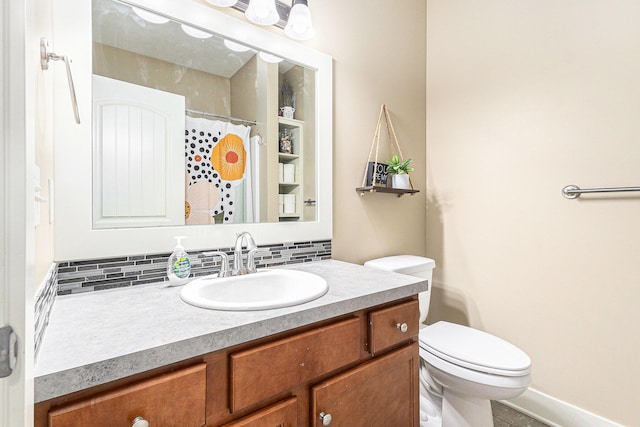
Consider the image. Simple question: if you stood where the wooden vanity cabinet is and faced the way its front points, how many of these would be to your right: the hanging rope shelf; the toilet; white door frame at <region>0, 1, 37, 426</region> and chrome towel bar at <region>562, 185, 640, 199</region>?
1

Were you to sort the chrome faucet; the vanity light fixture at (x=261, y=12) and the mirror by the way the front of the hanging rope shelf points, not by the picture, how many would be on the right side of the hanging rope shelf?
3

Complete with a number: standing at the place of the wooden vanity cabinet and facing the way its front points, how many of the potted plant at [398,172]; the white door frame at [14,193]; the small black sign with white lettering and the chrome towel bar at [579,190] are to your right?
1

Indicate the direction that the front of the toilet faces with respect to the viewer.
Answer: facing the viewer and to the right of the viewer

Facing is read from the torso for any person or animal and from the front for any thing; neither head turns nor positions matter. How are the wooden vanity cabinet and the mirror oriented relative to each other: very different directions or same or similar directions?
same or similar directions

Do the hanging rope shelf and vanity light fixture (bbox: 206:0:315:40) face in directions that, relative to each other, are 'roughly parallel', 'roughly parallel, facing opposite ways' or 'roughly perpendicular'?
roughly parallel

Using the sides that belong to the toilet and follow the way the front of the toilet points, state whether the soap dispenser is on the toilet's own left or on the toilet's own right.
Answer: on the toilet's own right

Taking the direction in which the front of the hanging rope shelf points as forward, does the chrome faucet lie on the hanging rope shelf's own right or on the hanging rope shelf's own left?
on the hanging rope shelf's own right

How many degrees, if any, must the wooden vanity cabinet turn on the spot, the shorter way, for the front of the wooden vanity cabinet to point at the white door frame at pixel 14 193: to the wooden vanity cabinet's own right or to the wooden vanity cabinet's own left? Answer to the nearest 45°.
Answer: approximately 90° to the wooden vanity cabinet's own right

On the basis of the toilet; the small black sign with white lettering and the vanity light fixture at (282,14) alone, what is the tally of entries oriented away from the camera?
0

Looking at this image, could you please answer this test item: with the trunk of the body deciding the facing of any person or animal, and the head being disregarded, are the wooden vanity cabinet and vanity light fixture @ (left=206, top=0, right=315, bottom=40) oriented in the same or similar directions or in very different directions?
same or similar directions

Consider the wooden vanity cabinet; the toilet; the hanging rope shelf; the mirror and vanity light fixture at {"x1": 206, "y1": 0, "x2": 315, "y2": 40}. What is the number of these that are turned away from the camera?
0
